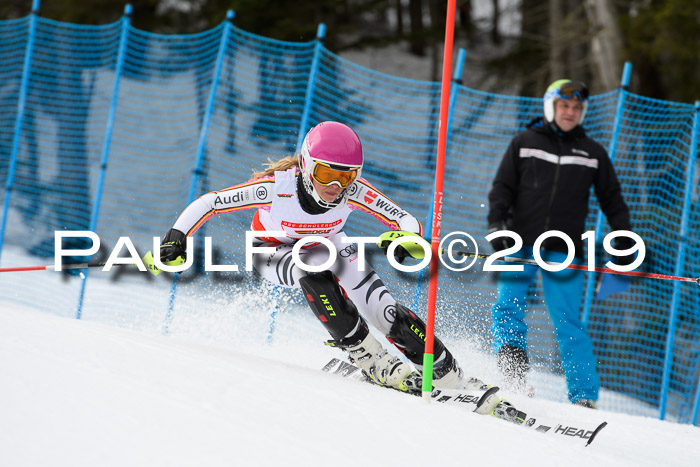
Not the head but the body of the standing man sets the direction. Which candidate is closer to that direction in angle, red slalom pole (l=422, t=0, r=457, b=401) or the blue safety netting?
the red slalom pole

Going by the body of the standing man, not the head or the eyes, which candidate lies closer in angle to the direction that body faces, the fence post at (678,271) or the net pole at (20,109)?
the net pole

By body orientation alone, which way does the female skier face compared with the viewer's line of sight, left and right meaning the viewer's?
facing the viewer and to the right of the viewer

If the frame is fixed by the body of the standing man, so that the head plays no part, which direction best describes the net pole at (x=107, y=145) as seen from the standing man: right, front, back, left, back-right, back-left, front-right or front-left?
right

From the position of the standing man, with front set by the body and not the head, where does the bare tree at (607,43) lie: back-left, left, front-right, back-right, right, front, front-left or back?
back

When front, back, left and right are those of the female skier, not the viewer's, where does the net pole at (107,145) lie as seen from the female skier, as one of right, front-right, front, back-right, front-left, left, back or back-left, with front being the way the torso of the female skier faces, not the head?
back

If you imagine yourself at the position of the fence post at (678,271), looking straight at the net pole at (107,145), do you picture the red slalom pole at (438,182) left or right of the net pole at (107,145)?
left

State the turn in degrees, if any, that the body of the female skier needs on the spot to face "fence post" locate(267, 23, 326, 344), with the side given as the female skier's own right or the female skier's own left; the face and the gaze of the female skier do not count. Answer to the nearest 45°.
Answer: approximately 135° to the female skier's own left

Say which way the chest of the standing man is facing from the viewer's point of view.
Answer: toward the camera

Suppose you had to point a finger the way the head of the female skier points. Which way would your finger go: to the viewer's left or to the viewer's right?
to the viewer's right

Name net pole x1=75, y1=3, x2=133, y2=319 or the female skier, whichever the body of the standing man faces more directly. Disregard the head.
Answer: the female skier

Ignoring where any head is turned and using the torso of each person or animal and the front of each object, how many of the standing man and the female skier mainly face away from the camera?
0
